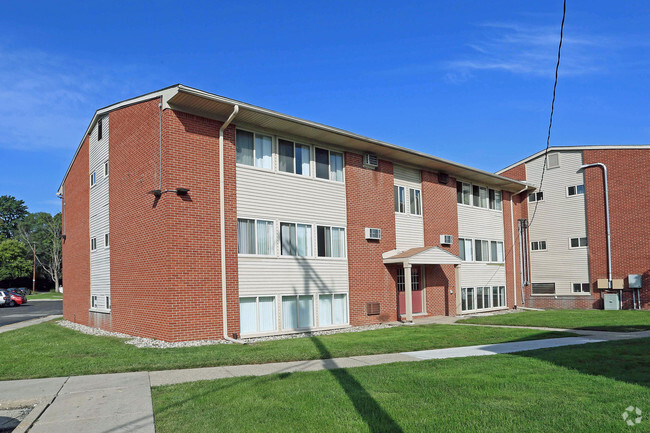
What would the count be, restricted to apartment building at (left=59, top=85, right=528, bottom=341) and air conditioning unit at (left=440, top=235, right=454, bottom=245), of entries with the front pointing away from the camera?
0

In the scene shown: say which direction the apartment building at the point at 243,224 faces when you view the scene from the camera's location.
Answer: facing the viewer and to the right of the viewer

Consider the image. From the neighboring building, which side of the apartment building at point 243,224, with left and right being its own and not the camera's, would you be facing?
left

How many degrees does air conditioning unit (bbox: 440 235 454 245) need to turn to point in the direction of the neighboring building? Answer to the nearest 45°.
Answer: approximately 90° to its left

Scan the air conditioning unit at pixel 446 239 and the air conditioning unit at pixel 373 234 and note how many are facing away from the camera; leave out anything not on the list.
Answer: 0

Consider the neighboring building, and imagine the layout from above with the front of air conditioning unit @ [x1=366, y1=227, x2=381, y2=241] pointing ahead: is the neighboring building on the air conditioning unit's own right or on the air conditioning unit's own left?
on the air conditioning unit's own left
